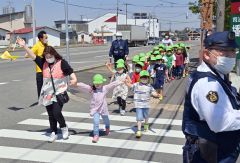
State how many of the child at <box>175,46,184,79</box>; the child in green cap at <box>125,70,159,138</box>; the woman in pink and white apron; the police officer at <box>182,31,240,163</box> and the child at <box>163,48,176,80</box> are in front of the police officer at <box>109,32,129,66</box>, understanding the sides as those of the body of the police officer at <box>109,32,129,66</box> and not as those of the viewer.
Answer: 3

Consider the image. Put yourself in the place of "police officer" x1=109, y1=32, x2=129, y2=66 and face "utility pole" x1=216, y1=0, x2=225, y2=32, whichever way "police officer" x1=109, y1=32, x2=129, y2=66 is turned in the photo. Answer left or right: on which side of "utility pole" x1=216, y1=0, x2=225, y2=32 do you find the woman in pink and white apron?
right

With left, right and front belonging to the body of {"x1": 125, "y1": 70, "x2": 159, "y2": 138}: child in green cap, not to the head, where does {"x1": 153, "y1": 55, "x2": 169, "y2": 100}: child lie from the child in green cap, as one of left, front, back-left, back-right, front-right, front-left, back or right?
back

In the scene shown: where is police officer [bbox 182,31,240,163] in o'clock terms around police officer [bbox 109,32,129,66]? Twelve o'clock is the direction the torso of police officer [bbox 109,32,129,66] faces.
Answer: police officer [bbox 182,31,240,163] is roughly at 12 o'clock from police officer [bbox 109,32,129,66].

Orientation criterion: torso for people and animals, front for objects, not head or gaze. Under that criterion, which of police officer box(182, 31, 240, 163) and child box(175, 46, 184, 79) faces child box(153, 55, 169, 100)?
child box(175, 46, 184, 79)

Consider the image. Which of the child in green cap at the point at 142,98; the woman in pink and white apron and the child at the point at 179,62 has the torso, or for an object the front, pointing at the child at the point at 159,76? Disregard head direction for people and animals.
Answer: the child at the point at 179,62
